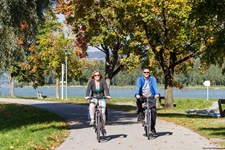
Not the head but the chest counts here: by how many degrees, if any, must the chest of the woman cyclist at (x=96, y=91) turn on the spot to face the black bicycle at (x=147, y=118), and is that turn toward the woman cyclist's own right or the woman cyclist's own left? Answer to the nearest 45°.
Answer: approximately 90° to the woman cyclist's own left

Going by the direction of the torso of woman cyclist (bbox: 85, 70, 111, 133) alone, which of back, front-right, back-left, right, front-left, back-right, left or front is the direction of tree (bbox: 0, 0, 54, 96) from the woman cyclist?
back-right

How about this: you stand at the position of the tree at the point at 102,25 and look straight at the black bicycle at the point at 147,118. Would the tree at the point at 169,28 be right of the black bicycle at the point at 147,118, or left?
left

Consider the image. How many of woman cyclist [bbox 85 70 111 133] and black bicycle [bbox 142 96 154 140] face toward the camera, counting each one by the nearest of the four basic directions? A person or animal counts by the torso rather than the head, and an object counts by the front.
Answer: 2

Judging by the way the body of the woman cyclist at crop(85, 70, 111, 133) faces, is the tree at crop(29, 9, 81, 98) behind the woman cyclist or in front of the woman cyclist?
behind

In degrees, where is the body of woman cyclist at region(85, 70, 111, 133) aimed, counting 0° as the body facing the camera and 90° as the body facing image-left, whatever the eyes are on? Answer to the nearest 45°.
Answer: approximately 0°

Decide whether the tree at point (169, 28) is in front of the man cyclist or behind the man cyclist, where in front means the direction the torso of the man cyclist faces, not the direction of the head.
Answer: behind

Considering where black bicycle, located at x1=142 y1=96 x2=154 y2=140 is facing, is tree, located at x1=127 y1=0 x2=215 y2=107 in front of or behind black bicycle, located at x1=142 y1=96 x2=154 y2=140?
behind

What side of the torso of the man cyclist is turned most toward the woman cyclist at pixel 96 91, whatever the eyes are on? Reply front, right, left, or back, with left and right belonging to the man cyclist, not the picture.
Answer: right

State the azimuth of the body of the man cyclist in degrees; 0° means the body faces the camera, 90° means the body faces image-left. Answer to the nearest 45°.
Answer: approximately 0°
